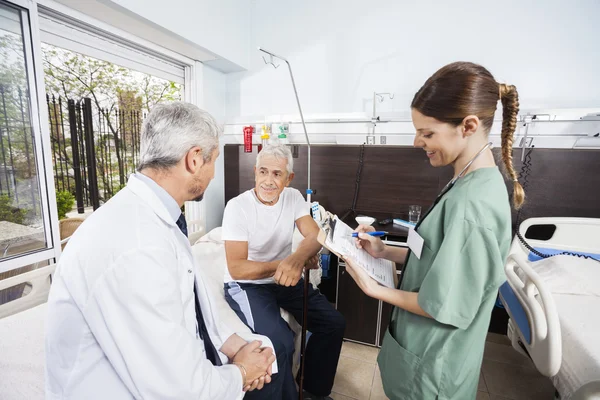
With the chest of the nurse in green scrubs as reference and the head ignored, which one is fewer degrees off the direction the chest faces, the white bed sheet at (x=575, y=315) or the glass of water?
the glass of water

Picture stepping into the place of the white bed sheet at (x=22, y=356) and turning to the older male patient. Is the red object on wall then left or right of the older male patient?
left

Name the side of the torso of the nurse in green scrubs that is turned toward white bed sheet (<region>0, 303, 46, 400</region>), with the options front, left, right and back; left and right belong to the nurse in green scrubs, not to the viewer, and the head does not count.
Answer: front

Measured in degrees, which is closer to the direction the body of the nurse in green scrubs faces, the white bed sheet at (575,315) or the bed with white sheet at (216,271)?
the bed with white sheet

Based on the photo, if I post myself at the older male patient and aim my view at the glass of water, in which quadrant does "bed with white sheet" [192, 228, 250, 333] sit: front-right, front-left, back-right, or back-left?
back-left

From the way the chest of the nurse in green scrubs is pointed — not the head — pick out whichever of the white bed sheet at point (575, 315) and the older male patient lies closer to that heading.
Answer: the older male patient

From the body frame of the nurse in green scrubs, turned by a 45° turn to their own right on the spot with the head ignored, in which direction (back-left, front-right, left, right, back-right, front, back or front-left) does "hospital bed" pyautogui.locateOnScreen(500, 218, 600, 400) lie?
right

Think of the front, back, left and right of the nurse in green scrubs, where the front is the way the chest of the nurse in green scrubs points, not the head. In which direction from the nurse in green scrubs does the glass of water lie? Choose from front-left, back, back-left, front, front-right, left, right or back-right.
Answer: right

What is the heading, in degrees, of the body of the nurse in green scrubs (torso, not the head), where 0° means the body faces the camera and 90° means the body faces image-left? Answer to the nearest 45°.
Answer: approximately 90°

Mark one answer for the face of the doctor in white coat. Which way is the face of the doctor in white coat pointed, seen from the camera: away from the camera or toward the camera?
away from the camera

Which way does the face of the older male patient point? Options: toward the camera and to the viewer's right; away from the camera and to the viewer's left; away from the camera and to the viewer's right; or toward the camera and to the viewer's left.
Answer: toward the camera and to the viewer's left

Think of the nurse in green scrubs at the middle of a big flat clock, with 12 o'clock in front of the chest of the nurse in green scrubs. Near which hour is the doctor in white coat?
The doctor in white coat is roughly at 11 o'clock from the nurse in green scrubs.

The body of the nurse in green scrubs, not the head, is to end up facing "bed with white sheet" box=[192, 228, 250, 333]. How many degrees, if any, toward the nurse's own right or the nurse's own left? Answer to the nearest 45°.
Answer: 0° — they already face it

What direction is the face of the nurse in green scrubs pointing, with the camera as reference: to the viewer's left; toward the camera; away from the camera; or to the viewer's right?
to the viewer's left
